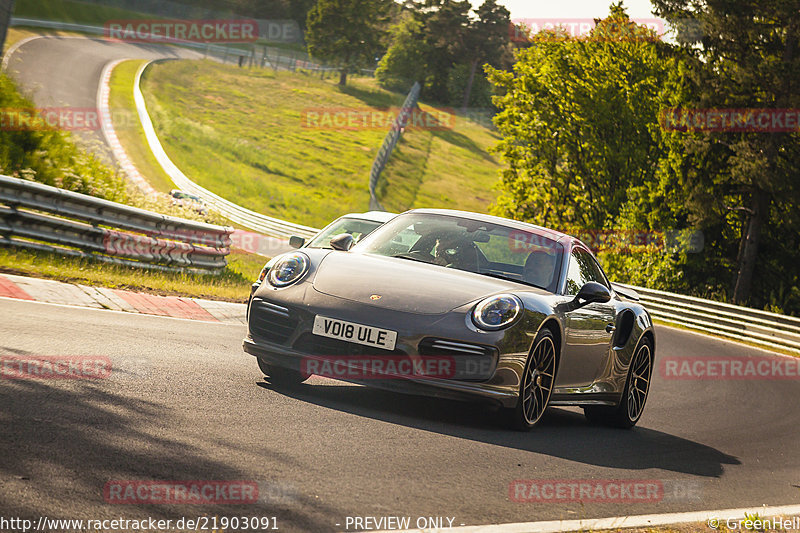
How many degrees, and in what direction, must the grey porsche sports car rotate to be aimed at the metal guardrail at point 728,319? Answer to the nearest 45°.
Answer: approximately 135° to its right

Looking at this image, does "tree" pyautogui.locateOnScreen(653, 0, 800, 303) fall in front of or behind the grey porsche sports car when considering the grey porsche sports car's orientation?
behind

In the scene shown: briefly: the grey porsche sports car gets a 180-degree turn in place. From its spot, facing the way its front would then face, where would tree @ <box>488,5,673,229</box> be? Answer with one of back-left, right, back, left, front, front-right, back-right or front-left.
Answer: front-left

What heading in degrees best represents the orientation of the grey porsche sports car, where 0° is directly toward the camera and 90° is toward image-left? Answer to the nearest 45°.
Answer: approximately 45°

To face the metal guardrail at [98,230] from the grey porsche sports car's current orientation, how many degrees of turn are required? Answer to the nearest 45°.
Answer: approximately 90° to its right
